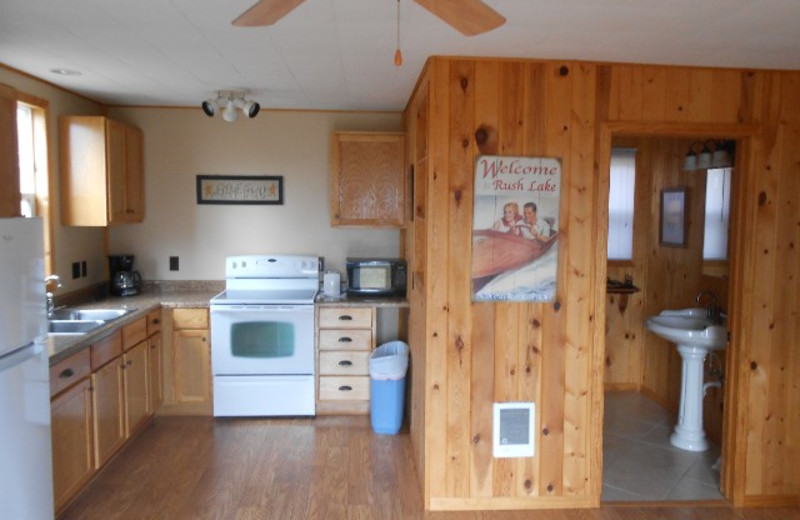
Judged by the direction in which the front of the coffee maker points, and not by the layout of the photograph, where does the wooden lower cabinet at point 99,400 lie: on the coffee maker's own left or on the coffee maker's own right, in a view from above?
on the coffee maker's own right

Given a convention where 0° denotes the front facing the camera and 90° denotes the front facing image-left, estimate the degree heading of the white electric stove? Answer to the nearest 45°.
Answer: approximately 0°

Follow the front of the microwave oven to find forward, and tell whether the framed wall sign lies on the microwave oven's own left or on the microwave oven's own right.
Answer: on the microwave oven's own right

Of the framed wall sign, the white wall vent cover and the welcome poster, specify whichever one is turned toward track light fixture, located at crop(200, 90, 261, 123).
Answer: the framed wall sign

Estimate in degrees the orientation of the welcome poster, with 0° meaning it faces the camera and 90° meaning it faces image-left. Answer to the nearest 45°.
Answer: approximately 0°

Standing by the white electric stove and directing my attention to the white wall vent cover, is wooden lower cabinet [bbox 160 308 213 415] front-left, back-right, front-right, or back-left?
back-right

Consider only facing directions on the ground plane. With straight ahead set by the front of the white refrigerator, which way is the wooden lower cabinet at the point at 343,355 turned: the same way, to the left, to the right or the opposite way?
to the right

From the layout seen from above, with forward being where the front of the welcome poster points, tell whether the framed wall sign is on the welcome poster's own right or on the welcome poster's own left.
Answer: on the welcome poster's own right

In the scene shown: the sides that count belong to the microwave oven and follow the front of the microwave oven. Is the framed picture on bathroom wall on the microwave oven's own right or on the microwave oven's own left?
on the microwave oven's own left

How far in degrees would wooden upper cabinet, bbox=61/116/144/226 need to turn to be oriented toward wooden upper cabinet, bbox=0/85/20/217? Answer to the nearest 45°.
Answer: approximately 90° to its right

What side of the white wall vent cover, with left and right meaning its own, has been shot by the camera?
front
